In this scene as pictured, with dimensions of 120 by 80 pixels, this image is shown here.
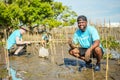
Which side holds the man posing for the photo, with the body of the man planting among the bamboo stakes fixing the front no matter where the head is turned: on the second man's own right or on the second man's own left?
on the second man's own right
